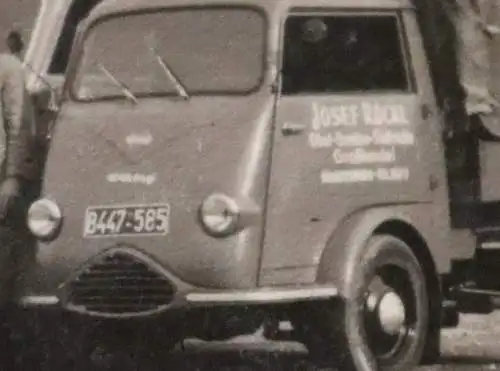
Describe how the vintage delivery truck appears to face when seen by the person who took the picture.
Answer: facing the viewer and to the left of the viewer
